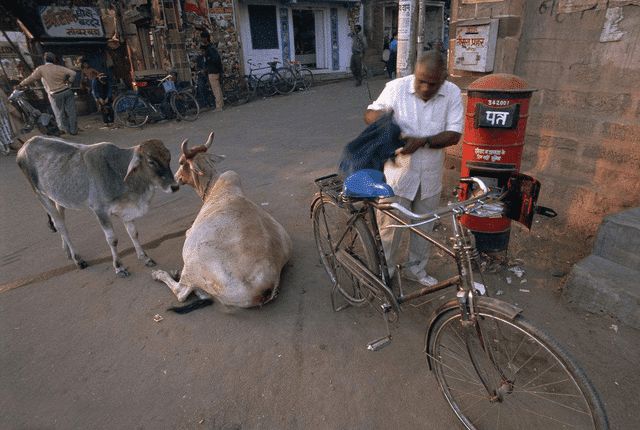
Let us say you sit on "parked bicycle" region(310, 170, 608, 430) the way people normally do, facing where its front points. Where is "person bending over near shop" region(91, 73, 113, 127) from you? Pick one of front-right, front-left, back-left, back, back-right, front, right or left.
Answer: back

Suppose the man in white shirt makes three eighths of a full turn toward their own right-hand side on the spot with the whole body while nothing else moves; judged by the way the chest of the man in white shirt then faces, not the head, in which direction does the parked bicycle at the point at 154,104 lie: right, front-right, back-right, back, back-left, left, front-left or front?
front

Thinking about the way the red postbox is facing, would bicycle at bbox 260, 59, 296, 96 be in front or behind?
behind

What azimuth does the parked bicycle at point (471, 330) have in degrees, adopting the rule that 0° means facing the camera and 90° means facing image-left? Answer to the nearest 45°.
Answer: approximately 315°

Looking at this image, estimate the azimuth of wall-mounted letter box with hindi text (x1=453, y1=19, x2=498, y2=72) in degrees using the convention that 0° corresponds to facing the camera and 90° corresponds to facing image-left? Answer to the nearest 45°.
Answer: approximately 45°

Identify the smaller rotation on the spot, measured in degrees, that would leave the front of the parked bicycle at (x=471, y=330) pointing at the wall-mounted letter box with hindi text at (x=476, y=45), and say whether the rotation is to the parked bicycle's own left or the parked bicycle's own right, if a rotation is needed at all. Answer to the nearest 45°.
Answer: approximately 135° to the parked bicycle's own left

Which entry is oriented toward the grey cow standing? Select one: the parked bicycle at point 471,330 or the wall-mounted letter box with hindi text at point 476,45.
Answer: the wall-mounted letter box with hindi text

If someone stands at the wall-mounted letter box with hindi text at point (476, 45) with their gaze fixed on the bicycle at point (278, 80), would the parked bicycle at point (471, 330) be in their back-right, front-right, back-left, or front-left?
back-left

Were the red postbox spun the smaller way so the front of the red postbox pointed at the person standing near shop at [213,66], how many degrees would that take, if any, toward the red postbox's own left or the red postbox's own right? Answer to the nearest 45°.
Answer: approximately 135° to the red postbox's own right

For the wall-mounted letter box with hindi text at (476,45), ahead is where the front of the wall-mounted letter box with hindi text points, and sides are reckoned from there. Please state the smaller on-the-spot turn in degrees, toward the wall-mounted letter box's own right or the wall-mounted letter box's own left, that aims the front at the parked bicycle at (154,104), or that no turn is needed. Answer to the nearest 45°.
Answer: approximately 90° to the wall-mounted letter box's own right

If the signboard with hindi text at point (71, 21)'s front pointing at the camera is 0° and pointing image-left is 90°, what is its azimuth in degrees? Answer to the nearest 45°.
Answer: approximately 0°

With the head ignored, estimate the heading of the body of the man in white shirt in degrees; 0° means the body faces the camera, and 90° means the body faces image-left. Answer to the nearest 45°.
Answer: approximately 0°

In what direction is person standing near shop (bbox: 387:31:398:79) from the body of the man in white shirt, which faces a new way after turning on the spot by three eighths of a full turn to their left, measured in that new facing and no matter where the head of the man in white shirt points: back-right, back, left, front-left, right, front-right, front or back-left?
front-left
